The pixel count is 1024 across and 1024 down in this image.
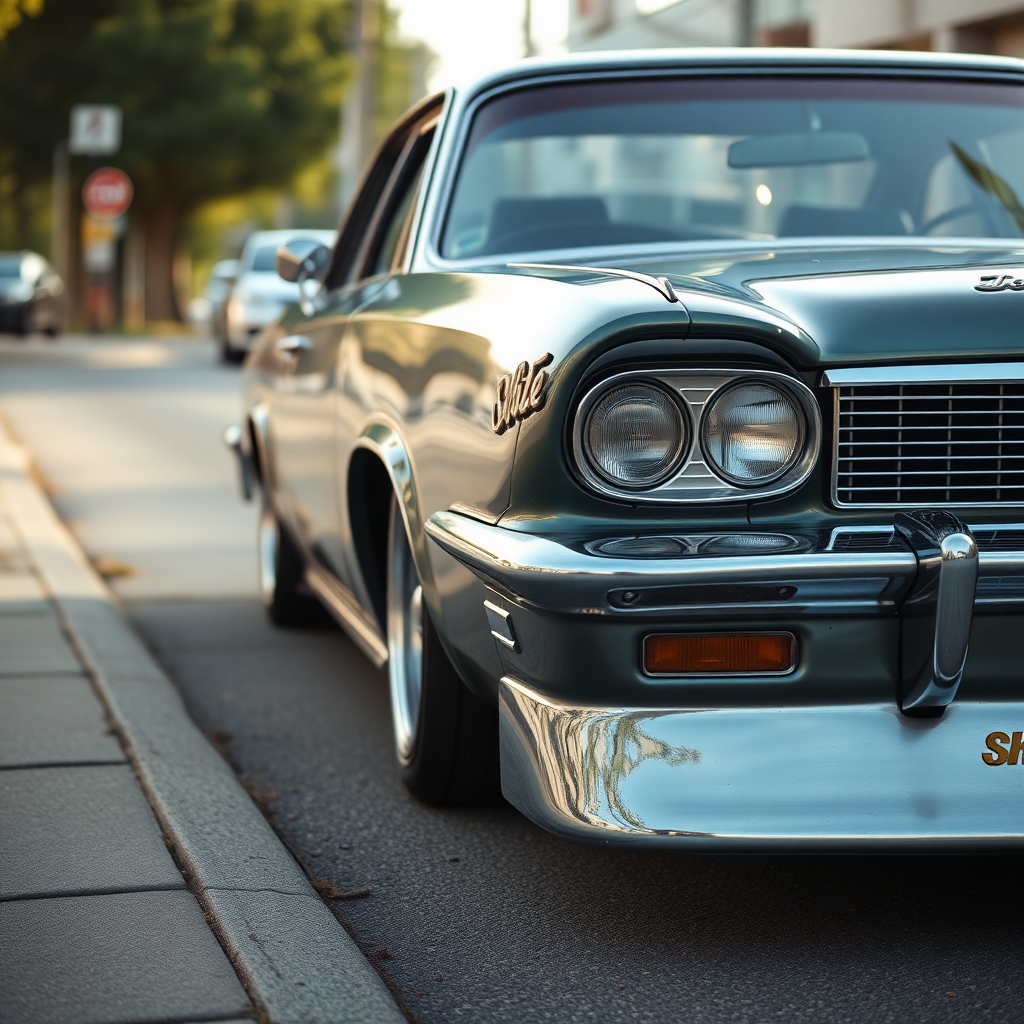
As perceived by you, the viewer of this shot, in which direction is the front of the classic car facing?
facing the viewer and to the right of the viewer

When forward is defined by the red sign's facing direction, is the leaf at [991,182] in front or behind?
in front

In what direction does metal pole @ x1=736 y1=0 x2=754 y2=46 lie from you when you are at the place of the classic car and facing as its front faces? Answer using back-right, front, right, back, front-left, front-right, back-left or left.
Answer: back-left

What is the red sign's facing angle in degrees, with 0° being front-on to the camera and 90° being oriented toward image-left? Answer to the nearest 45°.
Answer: approximately 0°

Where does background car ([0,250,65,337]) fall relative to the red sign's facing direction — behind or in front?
in front

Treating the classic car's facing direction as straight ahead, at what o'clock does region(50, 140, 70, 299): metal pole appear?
The metal pole is roughly at 7 o'clock from the classic car.

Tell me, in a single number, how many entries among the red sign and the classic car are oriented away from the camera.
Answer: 0

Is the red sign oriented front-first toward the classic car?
yes

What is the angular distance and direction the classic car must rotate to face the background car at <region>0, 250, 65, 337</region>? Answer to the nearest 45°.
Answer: approximately 135° to its left

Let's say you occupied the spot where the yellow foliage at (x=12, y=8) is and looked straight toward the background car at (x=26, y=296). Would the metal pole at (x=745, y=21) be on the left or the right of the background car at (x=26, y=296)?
right
